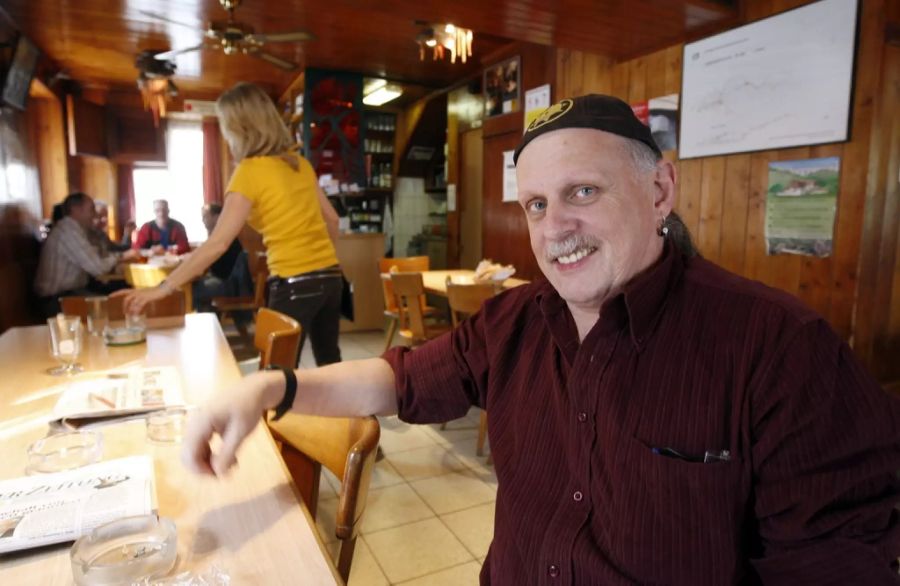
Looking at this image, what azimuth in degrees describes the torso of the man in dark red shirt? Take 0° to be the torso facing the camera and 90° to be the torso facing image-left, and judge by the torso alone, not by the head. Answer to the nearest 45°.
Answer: approximately 45°

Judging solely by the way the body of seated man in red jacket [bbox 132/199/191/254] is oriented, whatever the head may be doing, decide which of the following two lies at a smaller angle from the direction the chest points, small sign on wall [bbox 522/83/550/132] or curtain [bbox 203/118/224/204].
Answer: the small sign on wall

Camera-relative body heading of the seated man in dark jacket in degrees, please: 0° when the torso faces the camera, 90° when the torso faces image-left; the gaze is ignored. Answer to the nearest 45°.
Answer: approximately 90°

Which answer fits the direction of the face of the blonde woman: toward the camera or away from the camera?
away from the camera

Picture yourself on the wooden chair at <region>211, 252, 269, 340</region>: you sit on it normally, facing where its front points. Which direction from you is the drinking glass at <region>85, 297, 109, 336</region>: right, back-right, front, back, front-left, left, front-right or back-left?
left

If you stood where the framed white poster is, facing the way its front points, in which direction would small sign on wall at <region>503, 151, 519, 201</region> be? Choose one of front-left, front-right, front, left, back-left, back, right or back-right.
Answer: right

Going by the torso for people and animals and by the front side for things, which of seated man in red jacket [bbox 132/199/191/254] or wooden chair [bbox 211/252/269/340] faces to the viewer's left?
the wooden chair

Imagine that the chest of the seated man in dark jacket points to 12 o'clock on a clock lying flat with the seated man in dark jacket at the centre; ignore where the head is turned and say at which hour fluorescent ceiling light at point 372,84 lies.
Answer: The fluorescent ceiling light is roughly at 5 o'clock from the seated man in dark jacket.

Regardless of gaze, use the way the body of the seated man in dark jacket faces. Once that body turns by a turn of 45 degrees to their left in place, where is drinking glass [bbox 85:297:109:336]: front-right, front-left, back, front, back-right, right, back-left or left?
front-left

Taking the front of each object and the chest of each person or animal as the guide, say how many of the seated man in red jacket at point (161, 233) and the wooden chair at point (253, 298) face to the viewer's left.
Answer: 1

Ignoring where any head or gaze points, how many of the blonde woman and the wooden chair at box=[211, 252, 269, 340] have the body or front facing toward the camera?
0

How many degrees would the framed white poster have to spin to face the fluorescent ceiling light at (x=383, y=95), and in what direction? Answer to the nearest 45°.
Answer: approximately 90° to its right

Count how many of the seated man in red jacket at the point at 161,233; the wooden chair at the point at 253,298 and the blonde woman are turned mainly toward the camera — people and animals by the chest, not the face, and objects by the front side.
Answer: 1

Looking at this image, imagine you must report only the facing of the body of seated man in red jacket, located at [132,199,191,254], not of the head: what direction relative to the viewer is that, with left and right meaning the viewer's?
facing the viewer

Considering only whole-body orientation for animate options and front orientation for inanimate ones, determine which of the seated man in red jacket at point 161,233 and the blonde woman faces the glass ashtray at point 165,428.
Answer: the seated man in red jacket

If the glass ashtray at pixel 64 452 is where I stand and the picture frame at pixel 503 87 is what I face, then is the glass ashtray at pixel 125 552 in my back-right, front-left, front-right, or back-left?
back-right
